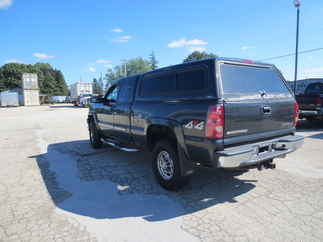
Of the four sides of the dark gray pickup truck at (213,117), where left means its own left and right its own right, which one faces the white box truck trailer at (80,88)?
front

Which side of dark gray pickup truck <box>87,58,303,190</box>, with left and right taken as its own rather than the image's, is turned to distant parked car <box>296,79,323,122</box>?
right

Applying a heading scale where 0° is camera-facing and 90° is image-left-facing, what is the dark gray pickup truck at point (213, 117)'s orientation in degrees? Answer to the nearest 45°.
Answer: approximately 135°

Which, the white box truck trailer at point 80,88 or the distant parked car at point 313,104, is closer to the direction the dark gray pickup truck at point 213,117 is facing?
the white box truck trailer
